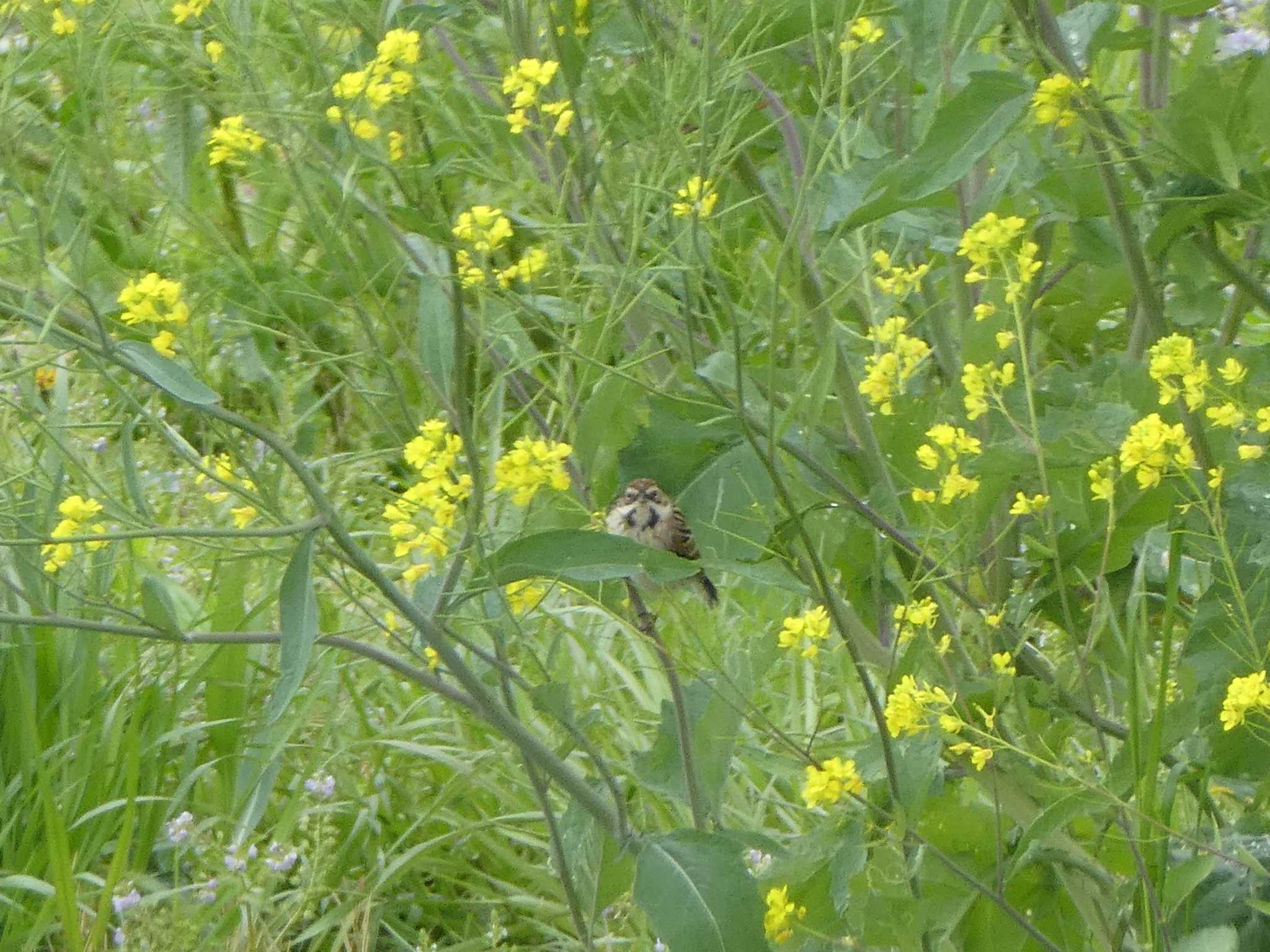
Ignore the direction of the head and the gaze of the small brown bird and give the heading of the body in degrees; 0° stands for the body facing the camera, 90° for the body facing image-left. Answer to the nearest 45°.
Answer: approximately 45°

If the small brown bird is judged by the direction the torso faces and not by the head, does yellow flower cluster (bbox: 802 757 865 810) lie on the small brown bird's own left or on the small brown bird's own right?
on the small brown bird's own left

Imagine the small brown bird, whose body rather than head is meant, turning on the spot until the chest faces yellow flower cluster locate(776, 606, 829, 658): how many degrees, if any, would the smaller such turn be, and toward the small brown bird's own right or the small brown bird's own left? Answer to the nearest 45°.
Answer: approximately 45° to the small brown bird's own left

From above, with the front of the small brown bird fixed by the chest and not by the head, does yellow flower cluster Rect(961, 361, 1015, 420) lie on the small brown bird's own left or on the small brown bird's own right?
on the small brown bird's own left

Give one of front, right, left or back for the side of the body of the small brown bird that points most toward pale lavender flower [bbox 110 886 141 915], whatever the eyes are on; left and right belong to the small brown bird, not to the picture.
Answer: front

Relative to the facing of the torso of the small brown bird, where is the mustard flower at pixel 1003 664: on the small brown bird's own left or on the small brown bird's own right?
on the small brown bird's own left

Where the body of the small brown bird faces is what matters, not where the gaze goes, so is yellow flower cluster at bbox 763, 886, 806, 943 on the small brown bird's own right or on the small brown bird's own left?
on the small brown bird's own left
